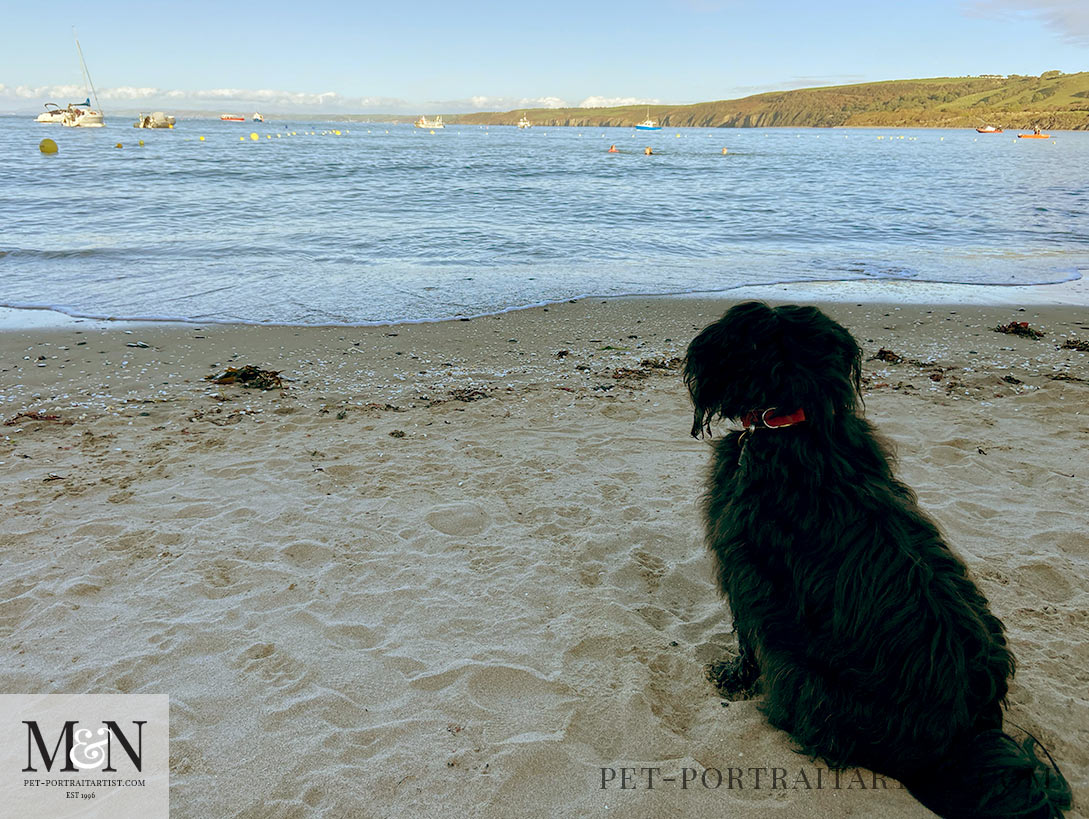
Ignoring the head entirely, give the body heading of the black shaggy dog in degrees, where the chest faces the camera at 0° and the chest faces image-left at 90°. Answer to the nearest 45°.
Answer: approximately 135°
